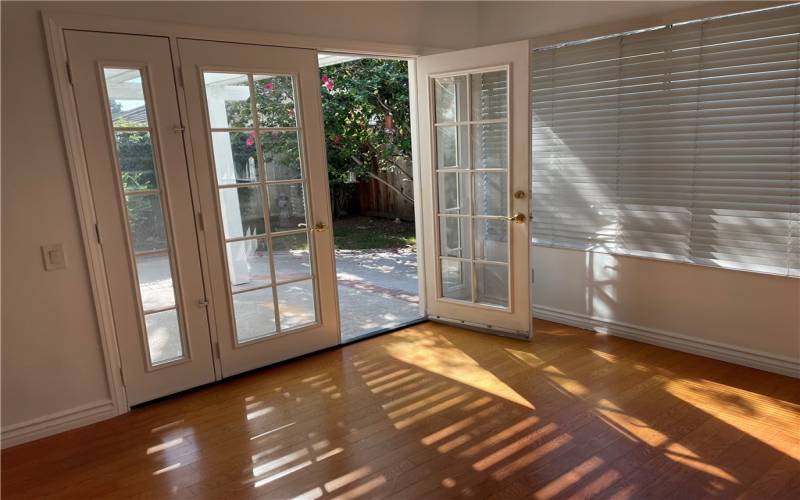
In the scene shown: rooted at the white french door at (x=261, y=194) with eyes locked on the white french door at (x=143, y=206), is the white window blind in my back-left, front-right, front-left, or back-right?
back-left

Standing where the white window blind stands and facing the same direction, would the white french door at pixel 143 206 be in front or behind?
in front

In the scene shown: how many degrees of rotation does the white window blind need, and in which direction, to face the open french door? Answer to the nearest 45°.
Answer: approximately 45° to its right

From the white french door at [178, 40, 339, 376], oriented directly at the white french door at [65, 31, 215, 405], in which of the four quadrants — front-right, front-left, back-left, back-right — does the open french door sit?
back-left

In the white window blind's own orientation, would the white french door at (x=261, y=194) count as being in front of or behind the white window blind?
in front

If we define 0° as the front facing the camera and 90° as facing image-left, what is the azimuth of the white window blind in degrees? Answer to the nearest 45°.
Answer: approximately 45°
